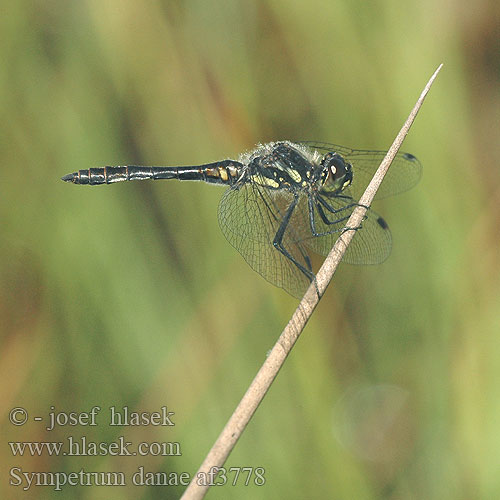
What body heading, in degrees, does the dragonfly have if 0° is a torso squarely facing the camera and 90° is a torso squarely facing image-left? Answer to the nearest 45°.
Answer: approximately 270°
